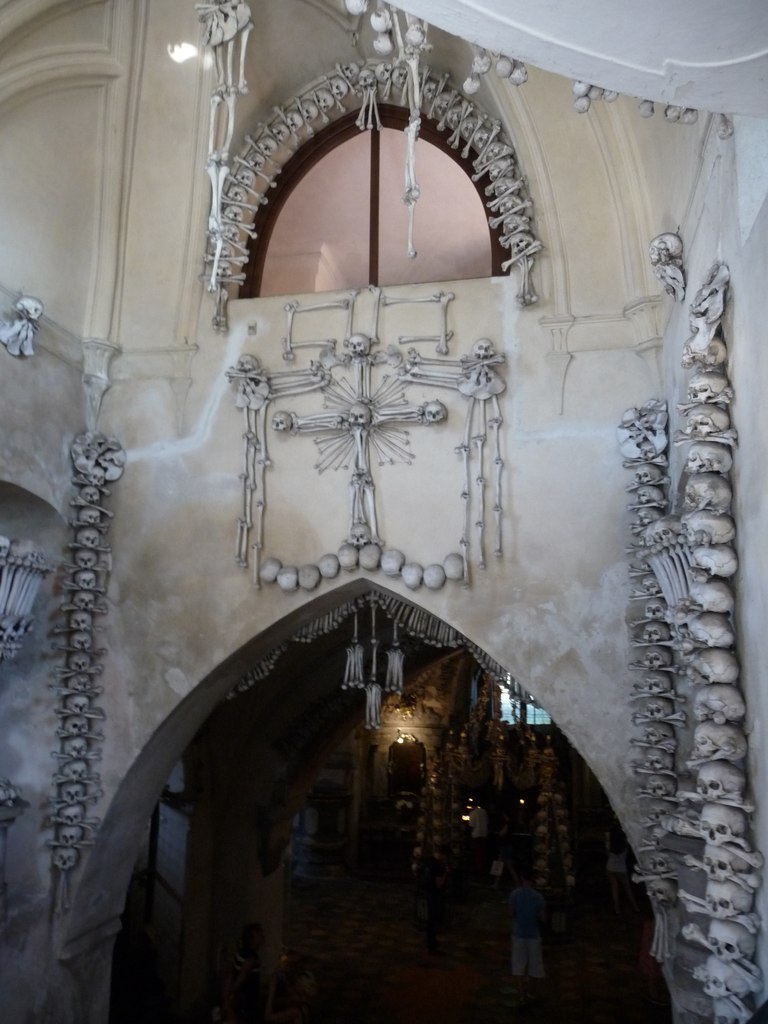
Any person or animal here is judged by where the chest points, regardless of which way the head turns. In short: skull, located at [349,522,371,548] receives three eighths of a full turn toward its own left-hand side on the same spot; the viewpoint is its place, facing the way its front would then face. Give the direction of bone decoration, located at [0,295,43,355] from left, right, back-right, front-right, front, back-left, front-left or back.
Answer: back-left

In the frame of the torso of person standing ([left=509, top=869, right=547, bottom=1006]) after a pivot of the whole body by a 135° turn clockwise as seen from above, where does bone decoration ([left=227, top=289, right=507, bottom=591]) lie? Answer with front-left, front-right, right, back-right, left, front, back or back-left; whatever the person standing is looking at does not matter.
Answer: front-right

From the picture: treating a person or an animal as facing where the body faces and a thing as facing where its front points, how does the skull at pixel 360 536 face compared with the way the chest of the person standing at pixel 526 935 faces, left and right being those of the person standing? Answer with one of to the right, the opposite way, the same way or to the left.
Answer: the opposite way

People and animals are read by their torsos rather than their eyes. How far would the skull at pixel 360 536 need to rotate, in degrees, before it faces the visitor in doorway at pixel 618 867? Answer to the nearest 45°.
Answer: approximately 135° to its left

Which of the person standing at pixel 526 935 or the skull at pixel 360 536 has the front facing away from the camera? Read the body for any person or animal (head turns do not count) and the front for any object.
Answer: the person standing

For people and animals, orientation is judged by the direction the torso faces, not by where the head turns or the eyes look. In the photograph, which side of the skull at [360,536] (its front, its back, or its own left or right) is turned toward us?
front

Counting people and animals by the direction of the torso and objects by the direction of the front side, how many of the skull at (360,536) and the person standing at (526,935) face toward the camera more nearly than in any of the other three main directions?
1

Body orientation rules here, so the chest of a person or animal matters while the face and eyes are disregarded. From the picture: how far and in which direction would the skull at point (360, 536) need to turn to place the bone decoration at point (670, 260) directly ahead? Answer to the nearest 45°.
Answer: approximately 45° to its left

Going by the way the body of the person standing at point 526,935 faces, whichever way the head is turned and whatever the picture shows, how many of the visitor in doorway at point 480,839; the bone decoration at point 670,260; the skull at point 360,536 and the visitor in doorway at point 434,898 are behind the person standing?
2

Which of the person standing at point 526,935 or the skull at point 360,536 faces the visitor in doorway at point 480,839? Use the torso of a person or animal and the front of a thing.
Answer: the person standing

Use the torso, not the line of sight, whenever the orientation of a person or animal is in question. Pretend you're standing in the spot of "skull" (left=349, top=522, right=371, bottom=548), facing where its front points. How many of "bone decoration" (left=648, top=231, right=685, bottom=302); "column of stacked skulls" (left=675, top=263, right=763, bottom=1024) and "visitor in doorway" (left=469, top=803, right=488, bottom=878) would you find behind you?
1

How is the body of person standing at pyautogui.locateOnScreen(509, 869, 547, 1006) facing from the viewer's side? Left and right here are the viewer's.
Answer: facing away from the viewer
